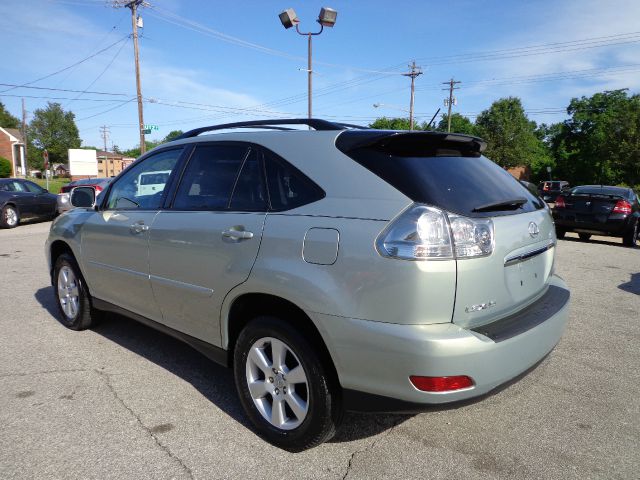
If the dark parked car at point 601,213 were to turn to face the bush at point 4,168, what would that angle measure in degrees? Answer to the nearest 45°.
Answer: approximately 135° to its left

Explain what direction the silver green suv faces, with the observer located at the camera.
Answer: facing away from the viewer and to the left of the viewer

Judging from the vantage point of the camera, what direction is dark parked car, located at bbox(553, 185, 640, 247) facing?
facing away from the viewer and to the right of the viewer

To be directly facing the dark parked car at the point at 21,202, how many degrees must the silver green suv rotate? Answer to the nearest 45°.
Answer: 0° — it already faces it
